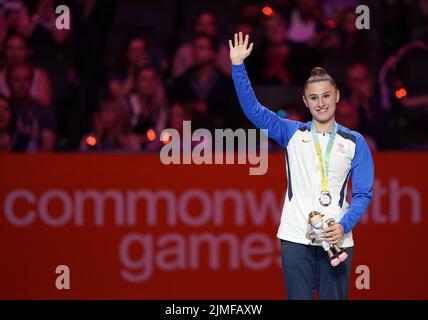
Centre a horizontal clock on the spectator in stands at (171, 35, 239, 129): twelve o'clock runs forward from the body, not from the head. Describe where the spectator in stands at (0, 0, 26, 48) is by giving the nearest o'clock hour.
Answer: the spectator in stands at (0, 0, 26, 48) is roughly at 3 o'clock from the spectator in stands at (171, 35, 239, 129).

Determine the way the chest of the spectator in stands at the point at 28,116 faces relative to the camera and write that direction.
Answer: toward the camera

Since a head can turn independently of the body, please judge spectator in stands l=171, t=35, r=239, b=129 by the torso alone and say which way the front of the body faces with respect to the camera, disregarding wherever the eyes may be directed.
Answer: toward the camera

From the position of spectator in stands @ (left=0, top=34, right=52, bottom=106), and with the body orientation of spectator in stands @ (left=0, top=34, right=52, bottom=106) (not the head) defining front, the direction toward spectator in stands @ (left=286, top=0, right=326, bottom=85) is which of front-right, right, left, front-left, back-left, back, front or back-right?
left

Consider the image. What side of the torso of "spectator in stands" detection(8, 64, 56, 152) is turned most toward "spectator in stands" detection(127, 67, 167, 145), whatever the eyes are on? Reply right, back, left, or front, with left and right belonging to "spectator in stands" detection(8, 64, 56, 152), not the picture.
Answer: left

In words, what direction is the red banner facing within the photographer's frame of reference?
facing the viewer

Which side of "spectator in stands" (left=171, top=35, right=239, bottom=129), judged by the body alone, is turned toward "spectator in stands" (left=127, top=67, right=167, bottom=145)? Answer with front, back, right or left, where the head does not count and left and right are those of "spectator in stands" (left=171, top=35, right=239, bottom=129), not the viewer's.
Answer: right
